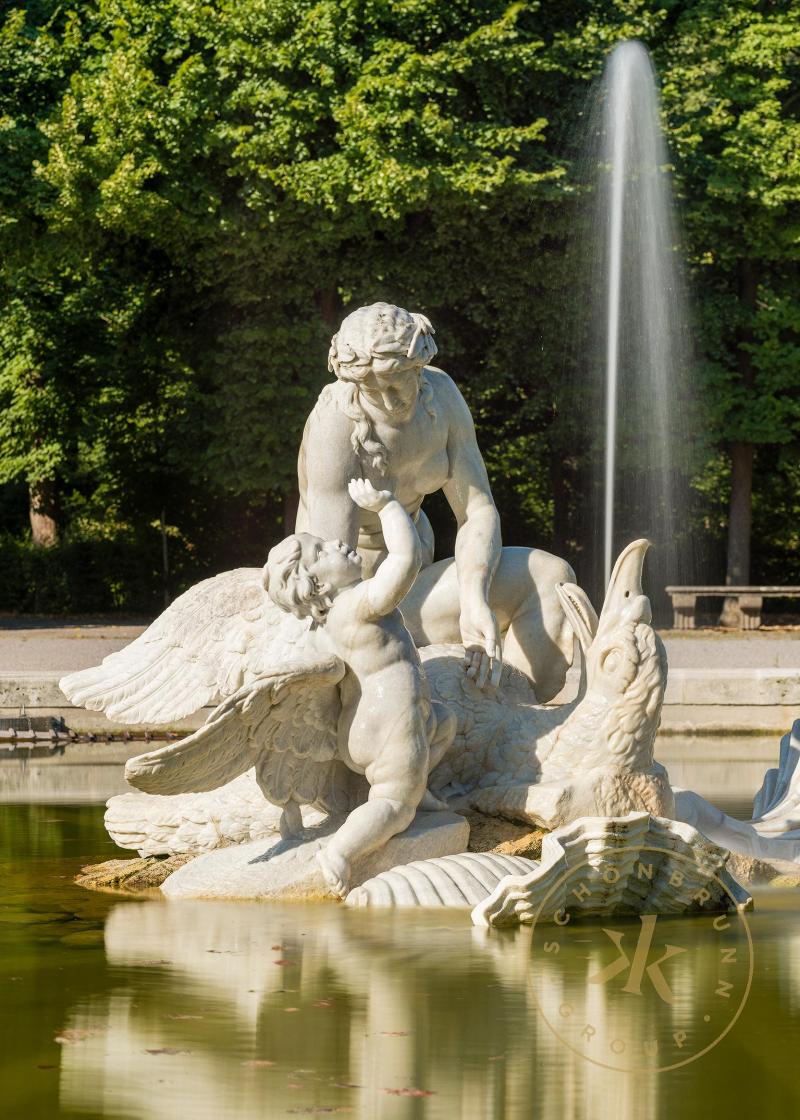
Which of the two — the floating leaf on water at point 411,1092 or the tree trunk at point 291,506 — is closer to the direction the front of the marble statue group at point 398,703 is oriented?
the floating leaf on water

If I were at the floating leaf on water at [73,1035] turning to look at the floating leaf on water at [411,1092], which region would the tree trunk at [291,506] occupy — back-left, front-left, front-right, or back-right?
back-left

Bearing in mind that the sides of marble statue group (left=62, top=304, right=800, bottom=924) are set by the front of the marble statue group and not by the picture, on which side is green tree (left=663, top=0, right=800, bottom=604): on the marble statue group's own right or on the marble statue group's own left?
on the marble statue group's own left

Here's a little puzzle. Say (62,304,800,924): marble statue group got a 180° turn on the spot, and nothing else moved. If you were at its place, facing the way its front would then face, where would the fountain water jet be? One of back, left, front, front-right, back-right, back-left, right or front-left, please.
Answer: front-right

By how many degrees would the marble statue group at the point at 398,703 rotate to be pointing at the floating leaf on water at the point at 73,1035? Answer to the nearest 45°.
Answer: approximately 45° to its right

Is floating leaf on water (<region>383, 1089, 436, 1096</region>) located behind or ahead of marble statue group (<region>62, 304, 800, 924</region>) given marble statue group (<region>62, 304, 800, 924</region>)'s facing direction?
ahead

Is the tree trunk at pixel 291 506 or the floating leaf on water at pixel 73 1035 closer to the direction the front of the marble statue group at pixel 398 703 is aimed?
the floating leaf on water

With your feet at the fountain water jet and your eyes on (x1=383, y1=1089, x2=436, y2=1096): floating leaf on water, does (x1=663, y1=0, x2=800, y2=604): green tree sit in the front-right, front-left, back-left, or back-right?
back-left
